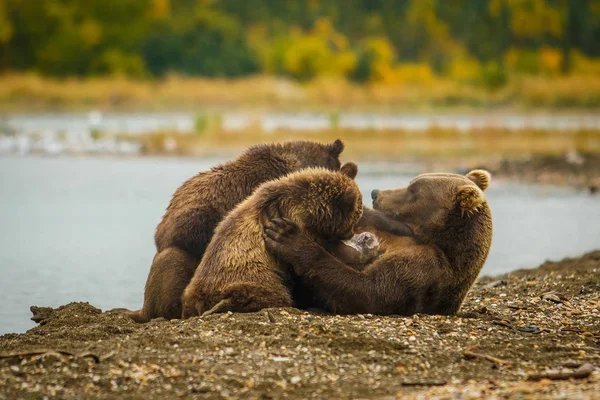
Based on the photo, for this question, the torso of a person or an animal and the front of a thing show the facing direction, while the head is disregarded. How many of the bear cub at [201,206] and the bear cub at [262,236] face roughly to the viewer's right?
2

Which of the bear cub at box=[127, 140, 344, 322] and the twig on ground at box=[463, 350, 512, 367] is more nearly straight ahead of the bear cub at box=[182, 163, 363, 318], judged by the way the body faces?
the twig on ground

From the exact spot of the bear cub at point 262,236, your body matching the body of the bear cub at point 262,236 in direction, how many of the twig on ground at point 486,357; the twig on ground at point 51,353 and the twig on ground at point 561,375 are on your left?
0

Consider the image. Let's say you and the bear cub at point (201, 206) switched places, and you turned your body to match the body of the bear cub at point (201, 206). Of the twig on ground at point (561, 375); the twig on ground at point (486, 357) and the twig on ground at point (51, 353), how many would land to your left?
0

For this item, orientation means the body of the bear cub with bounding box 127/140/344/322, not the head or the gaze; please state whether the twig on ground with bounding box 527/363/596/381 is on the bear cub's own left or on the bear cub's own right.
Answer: on the bear cub's own right

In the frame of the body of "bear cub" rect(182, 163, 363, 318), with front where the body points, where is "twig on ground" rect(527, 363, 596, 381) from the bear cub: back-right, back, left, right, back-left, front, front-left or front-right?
front-right

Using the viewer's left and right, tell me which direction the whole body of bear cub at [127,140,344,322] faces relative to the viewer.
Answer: facing to the right of the viewer

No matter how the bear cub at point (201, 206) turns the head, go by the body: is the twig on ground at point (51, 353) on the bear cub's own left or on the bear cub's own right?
on the bear cub's own right

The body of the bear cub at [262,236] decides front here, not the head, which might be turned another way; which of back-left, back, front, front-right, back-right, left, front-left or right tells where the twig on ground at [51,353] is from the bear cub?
back-right

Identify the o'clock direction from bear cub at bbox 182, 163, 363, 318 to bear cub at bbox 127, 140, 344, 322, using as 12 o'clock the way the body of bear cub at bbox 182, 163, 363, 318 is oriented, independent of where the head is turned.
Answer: bear cub at bbox 127, 140, 344, 322 is roughly at 8 o'clock from bear cub at bbox 182, 163, 363, 318.

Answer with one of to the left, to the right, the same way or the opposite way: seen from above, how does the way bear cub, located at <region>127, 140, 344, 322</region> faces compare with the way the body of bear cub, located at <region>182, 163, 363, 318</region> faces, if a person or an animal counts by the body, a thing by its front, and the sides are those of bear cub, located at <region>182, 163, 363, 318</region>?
the same way

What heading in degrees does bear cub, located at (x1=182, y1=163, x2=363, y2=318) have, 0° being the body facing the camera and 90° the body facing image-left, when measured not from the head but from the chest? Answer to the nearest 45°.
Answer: approximately 270°
